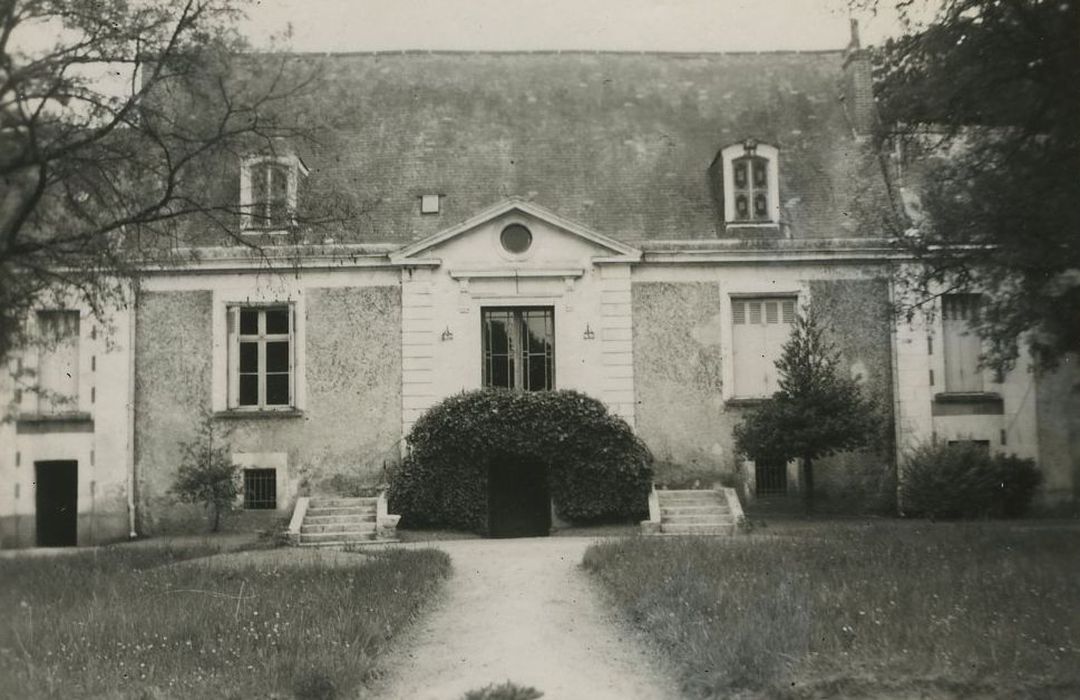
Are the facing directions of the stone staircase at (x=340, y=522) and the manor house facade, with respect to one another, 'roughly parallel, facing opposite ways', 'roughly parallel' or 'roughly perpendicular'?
roughly parallel

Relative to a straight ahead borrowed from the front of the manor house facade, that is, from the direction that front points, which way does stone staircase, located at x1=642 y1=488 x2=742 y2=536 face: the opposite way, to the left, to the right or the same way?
the same way

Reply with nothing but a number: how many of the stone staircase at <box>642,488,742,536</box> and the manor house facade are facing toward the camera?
2

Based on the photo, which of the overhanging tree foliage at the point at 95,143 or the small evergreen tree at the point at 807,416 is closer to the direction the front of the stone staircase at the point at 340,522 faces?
the overhanging tree foliage

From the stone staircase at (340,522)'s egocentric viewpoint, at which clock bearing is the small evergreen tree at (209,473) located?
The small evergreen tree is roughly at 4 o'clock from the stone staircase.

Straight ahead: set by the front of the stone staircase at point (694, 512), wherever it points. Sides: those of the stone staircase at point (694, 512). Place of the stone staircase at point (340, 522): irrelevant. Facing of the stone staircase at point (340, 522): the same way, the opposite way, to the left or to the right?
the same way

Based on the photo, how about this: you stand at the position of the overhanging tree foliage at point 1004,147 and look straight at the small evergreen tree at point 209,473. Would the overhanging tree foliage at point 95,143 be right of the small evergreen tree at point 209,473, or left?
left

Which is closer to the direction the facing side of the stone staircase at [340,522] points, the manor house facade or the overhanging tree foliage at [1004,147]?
the overhanging tree foliage

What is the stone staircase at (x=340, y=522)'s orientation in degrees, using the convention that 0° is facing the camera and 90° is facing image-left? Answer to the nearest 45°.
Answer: approximately 0°

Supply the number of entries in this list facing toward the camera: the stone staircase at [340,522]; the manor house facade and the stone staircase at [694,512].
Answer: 3

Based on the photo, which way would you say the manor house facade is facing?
toward the camera

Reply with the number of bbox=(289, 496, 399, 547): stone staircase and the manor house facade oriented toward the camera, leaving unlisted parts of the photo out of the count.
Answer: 2

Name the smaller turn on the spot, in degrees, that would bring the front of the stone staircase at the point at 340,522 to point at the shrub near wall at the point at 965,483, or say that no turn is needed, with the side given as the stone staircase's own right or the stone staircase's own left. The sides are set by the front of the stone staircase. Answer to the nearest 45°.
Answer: approximately 90° to the stone staircase's own left

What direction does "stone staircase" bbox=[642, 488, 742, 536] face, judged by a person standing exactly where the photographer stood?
facing the viewer

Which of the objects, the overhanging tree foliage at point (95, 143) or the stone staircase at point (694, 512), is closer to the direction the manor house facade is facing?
the overhanging tree foliage
